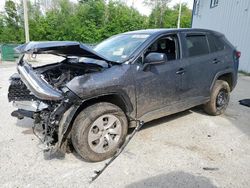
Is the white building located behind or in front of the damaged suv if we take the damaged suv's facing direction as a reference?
behind

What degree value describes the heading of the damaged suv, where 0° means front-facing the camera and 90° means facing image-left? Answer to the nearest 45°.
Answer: approximately 45°
